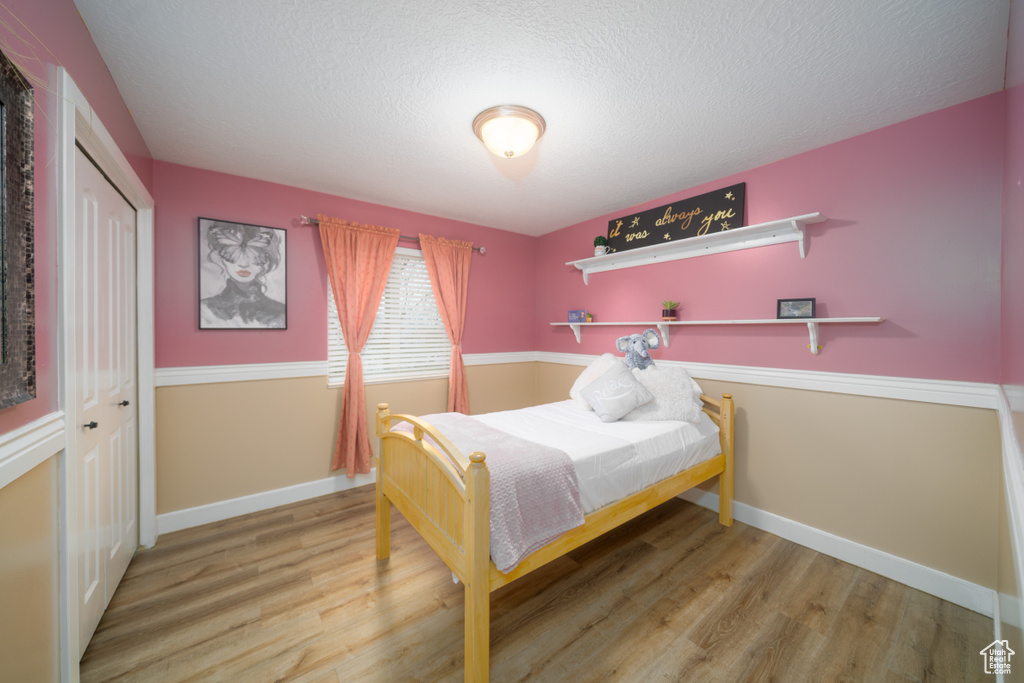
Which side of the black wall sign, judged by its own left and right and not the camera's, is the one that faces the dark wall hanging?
front

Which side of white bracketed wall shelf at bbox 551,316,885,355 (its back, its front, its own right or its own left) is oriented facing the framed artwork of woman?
front

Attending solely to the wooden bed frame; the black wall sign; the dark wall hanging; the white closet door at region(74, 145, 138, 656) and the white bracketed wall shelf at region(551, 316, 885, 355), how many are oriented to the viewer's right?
2

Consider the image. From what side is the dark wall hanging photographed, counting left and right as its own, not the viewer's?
right

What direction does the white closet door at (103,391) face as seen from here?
to the viewer's right

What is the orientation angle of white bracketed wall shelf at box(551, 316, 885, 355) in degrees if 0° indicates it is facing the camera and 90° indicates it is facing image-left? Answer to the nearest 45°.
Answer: approximately 45°
